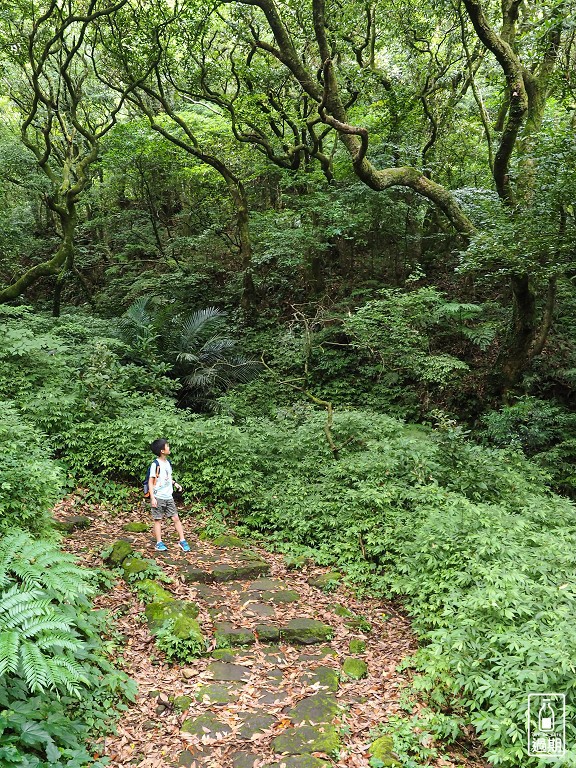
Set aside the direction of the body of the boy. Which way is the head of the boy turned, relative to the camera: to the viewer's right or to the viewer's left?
to the viewer's right

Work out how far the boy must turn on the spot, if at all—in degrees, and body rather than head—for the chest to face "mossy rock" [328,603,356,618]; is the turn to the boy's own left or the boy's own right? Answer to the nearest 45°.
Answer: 0° — they already face it

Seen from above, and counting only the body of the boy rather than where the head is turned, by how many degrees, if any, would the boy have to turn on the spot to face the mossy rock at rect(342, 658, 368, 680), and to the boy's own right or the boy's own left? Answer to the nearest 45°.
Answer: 0° — they already face it

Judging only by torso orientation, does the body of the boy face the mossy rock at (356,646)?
yes

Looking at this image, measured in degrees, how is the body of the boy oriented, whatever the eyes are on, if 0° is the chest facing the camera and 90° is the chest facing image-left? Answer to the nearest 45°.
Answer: approximately 315°

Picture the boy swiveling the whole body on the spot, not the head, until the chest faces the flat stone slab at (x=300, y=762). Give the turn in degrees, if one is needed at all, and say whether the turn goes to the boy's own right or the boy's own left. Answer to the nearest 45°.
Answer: approximately 45° to the boy's own right

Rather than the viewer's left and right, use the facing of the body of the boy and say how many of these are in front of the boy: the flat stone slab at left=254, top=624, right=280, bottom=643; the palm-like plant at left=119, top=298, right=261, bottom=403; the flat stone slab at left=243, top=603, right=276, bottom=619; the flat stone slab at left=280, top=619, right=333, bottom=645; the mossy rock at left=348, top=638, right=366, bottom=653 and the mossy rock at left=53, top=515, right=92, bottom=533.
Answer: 4

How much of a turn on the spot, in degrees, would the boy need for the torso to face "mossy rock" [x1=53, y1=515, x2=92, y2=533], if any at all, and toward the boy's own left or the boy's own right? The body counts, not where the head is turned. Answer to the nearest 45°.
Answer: approximately 135° to the boy's own right

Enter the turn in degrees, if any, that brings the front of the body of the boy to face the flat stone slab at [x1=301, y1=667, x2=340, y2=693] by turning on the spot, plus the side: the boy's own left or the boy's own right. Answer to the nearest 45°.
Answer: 0° — they already face it

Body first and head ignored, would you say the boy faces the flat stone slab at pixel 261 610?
yes
